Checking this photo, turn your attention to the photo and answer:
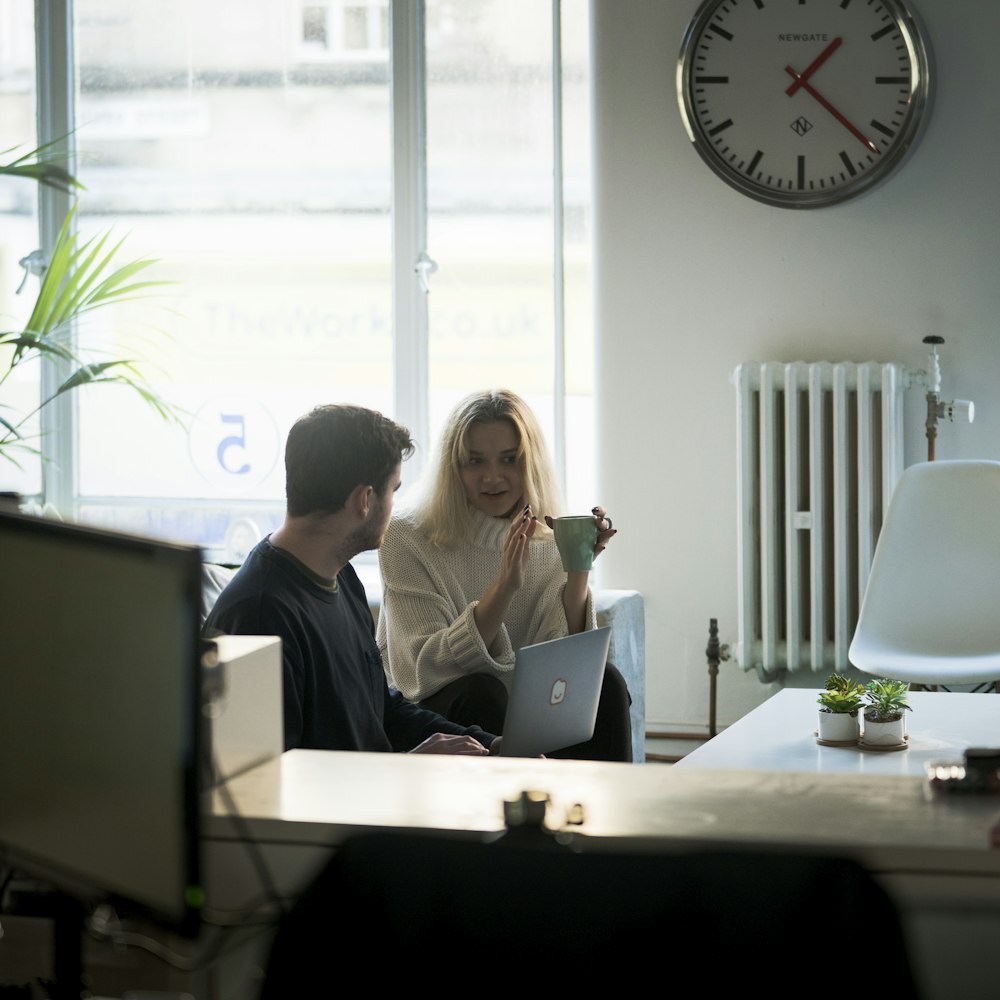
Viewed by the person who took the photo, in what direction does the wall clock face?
facing the viewer

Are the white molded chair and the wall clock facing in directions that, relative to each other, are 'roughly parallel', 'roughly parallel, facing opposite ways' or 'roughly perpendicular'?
roughly parallel

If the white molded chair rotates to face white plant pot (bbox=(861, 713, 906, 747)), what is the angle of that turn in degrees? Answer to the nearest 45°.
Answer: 0° — it already faces it

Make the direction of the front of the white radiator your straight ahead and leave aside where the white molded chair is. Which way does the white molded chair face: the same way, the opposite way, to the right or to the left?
the same way

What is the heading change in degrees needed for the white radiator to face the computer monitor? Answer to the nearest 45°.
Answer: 0° — it already faces it

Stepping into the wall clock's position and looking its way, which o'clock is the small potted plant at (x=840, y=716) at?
The small potted plant is roughly at 12 o'clock from the wall clock.

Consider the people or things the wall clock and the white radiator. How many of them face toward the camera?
2

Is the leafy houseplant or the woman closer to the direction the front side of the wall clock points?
the woman

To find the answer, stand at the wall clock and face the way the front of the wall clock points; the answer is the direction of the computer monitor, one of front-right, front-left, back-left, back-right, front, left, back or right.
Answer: front

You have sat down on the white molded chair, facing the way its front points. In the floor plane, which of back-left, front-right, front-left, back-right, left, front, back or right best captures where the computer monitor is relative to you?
front

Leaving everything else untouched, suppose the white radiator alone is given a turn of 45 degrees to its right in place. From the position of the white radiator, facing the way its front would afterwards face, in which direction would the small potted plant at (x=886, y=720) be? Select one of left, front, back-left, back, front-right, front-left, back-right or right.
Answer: front-left

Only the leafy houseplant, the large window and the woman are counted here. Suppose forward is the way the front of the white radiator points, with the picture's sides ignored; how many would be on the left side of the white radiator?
0

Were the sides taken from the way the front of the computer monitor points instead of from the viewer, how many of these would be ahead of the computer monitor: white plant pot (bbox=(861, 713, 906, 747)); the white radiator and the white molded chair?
0

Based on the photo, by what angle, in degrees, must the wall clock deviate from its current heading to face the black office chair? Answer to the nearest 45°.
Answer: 0° — it already faces it

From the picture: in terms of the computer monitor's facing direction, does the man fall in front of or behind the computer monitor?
behind

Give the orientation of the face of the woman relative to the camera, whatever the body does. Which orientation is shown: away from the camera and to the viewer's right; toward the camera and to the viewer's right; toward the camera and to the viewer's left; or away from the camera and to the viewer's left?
toward the camera and to the viewer's left

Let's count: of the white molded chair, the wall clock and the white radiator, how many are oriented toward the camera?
3
